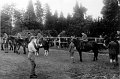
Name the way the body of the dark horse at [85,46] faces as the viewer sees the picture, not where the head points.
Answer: to the viewer's left

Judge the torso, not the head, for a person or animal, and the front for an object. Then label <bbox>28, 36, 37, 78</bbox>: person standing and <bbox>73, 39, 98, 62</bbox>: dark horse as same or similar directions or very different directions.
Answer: very different directions
